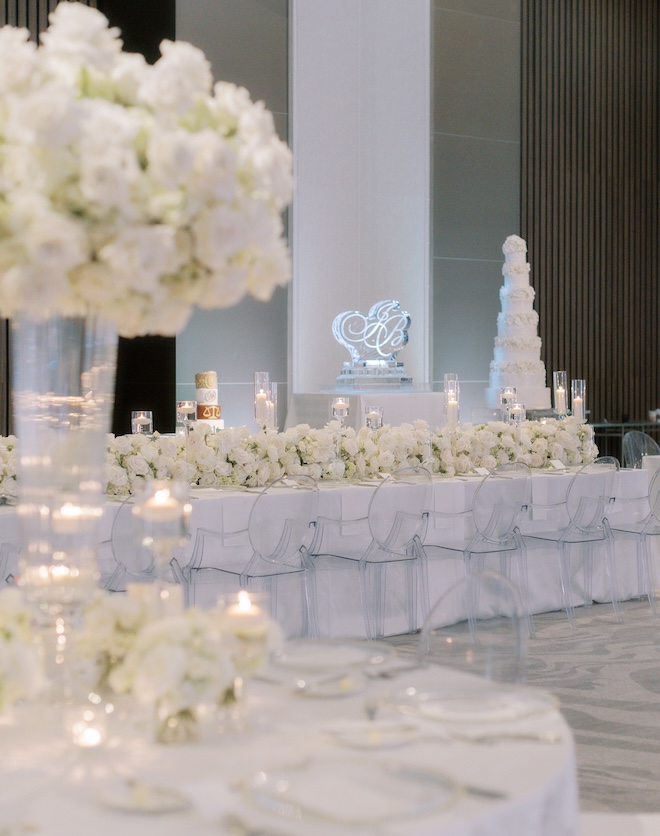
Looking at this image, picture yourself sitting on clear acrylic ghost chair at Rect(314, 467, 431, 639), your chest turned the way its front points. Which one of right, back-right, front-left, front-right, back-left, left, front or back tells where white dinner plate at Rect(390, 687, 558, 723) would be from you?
back-left

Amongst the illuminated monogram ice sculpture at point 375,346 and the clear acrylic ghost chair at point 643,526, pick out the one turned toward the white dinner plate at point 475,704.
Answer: the illuminated monogram ice sculpture

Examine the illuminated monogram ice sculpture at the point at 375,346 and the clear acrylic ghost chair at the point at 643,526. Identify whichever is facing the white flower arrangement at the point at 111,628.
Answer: the illuminated monogram ice sculpture

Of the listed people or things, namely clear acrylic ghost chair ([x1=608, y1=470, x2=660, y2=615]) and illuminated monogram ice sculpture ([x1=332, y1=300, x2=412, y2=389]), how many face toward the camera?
1

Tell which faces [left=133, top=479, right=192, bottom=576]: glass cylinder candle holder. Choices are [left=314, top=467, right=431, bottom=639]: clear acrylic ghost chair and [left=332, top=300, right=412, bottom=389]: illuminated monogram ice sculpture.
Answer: the illuminated monogram ice sculpture

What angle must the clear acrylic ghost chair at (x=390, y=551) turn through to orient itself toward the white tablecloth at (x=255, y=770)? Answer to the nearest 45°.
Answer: approximately 135° to its left

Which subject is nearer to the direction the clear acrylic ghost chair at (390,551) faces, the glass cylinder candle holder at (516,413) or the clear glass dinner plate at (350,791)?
the glass cylinder candle holder

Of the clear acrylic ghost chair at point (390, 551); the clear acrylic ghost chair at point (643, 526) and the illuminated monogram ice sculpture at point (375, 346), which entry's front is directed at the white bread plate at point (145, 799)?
the illuminated monogram ice sculpture

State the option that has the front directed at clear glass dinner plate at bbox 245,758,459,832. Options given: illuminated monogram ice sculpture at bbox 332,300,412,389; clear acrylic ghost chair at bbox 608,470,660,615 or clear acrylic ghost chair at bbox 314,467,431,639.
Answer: the illuminated monogram ice sculpture

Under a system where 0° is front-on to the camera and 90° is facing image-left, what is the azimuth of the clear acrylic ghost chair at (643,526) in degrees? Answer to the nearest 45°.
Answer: approximately 135°

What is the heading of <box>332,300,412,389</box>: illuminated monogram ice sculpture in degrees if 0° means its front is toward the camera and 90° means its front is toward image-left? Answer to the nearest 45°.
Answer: approximately 0°

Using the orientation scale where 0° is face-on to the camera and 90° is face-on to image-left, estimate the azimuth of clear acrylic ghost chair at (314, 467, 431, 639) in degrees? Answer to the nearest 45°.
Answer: approximately 135°

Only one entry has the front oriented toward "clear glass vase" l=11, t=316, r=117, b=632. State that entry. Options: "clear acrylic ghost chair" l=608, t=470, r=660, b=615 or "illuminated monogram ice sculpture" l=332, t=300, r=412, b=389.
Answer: the illuminated monogram ice sculpture

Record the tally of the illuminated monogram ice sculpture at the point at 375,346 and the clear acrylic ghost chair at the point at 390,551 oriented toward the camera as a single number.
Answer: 1

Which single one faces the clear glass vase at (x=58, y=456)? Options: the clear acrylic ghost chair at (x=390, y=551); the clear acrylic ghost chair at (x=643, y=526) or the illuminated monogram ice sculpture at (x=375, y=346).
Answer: the illuminated monogram ice sculpture

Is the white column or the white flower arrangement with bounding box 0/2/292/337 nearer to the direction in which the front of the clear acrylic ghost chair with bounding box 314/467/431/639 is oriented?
the white column

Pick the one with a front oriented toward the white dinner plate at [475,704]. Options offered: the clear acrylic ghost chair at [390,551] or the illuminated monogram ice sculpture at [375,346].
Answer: the illuminated monogram ice sculpture
